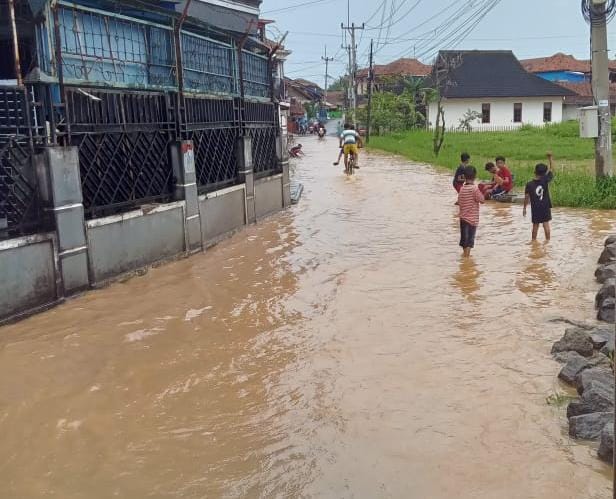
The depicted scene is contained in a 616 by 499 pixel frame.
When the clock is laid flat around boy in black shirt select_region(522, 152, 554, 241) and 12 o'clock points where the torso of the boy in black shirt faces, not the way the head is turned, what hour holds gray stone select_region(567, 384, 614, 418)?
The gray stone is roughly at 6 o'clock from the boy in black shirt.

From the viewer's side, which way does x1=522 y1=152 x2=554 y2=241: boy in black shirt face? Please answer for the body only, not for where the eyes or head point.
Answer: away from the camera

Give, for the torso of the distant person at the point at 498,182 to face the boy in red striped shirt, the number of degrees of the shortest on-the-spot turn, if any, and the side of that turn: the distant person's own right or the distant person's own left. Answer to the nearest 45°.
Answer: approximately 45° to the distant person's own left

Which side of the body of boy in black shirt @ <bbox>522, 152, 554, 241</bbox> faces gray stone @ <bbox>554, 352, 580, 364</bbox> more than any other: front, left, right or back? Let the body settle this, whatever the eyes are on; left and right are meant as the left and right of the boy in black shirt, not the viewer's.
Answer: back

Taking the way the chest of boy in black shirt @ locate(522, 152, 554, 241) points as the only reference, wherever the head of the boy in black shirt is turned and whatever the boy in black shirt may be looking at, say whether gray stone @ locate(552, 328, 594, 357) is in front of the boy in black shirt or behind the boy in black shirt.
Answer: behind

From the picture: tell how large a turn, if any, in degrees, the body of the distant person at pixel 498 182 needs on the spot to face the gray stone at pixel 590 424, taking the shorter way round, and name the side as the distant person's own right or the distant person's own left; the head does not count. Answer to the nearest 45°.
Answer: approximately 45° to the distant person's own left

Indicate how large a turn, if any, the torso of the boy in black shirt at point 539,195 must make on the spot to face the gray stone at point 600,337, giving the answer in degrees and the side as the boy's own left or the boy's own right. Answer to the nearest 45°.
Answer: approximately 180°
